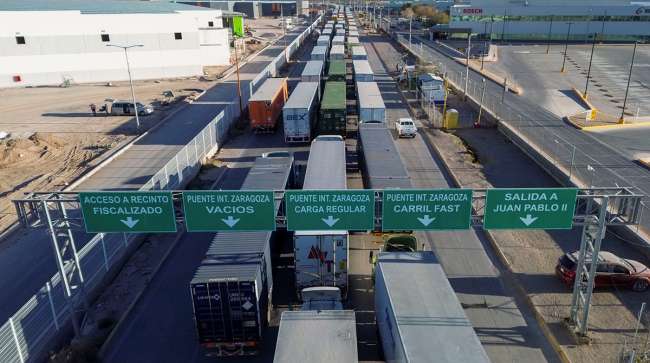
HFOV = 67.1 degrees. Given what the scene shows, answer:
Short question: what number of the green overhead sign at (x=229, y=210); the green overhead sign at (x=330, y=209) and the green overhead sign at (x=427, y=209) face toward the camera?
3

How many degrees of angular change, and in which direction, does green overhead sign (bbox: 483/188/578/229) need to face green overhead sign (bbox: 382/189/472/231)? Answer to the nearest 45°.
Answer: approximately 90° to its right

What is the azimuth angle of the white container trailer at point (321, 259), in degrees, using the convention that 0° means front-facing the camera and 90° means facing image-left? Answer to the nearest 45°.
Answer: approximately 180°

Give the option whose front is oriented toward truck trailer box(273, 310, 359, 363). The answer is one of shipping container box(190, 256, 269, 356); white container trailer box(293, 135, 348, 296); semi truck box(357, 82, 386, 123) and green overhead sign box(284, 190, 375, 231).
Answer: the green overhead sign

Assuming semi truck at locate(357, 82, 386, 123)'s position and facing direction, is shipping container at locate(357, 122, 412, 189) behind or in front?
behind

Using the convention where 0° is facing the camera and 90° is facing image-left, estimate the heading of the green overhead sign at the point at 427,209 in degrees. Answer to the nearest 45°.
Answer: approximately 0°

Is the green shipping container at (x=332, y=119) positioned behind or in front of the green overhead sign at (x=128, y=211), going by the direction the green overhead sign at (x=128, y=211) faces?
behind

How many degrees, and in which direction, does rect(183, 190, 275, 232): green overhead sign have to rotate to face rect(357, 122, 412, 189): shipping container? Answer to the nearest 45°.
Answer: approximately 135° to its left

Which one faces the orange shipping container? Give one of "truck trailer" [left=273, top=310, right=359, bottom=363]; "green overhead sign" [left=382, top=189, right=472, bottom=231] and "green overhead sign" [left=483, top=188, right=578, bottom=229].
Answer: the truck trailer

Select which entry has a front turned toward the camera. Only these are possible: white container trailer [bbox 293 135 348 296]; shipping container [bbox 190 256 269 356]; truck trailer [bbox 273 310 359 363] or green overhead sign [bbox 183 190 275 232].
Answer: the green overhead sign

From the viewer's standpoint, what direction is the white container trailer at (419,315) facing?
away from the camera

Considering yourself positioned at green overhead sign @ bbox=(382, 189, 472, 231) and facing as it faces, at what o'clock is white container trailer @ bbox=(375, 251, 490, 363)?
The white container trailer is roughly at 12 o'clock from the green overhead sign.

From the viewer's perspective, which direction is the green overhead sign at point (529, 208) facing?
toward the camera

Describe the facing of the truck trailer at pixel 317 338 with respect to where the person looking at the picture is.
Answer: facing away from the viewer

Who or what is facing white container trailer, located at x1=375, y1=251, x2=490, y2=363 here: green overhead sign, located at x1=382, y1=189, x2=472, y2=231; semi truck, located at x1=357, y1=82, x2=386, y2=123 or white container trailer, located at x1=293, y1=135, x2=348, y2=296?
the green overhead sign

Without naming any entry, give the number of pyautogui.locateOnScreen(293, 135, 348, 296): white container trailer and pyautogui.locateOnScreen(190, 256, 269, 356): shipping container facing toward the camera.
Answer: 0

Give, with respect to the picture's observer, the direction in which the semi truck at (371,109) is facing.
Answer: facing away from the viewer

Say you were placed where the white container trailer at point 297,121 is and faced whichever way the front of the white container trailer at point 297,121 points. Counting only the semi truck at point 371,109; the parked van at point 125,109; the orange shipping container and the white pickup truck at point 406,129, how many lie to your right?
2

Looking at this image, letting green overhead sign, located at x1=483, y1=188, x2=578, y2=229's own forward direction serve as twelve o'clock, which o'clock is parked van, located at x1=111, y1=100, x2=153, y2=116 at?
The parked van is roughly at 4 o'clock from the green overhead sign.

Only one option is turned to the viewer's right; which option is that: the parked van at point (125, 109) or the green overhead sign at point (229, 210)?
the parked van
